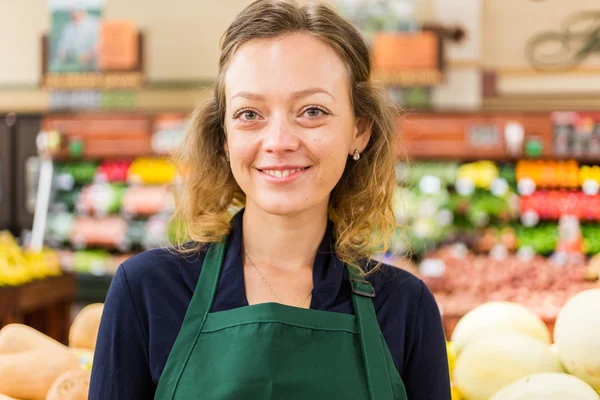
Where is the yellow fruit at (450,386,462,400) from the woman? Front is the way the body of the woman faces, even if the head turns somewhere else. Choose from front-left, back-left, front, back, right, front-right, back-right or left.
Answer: back-left

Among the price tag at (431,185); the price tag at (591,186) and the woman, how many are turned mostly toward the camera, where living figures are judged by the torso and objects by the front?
3

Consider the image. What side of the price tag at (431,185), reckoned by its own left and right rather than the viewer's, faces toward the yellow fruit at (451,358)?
front

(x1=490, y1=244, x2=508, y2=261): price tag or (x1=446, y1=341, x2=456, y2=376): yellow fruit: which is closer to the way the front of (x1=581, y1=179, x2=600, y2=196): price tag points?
the yellow fruit

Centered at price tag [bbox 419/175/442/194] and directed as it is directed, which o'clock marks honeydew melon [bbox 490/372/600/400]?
The honeydew melon is roughly at 12 o'clock from the price tag.

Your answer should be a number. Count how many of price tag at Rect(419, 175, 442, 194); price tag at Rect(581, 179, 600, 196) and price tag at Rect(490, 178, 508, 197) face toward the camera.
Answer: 3

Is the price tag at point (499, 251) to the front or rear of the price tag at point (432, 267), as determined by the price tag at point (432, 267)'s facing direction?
to the rear

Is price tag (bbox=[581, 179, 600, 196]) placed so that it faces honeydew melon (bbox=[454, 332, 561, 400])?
yes

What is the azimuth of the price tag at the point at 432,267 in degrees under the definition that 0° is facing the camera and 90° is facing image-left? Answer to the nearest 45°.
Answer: approximately 0°

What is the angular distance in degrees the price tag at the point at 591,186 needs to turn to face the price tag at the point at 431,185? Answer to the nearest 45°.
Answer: approximately 90° to its right
